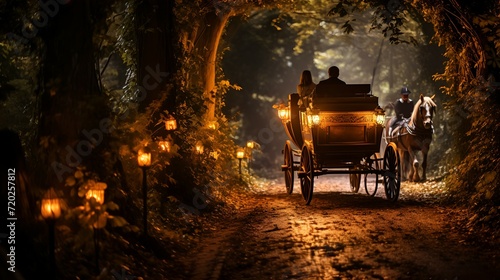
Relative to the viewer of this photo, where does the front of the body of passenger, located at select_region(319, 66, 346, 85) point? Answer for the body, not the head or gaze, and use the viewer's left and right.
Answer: facing away from the viewer

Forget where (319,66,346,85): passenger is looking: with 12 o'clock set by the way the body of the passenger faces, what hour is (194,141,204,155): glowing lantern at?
The glowing lantern is roughly at 9 o'clock from the passenger.

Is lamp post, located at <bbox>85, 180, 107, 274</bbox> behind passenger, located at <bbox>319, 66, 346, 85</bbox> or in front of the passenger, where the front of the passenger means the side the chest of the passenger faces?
behind

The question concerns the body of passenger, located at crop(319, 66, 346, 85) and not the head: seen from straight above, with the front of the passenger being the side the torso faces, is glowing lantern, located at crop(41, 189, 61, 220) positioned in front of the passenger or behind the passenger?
behind

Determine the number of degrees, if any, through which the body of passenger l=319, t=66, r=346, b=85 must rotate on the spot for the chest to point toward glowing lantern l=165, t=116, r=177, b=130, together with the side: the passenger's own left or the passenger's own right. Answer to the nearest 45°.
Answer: approximately 135° to the passenger's own left

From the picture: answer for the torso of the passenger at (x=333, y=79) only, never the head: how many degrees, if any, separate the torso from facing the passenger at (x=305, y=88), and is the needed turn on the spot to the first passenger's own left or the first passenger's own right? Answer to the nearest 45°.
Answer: approximately 45° to the first passenger's own left

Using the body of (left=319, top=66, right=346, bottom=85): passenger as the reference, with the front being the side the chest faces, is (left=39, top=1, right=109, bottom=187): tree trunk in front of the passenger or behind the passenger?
behind
